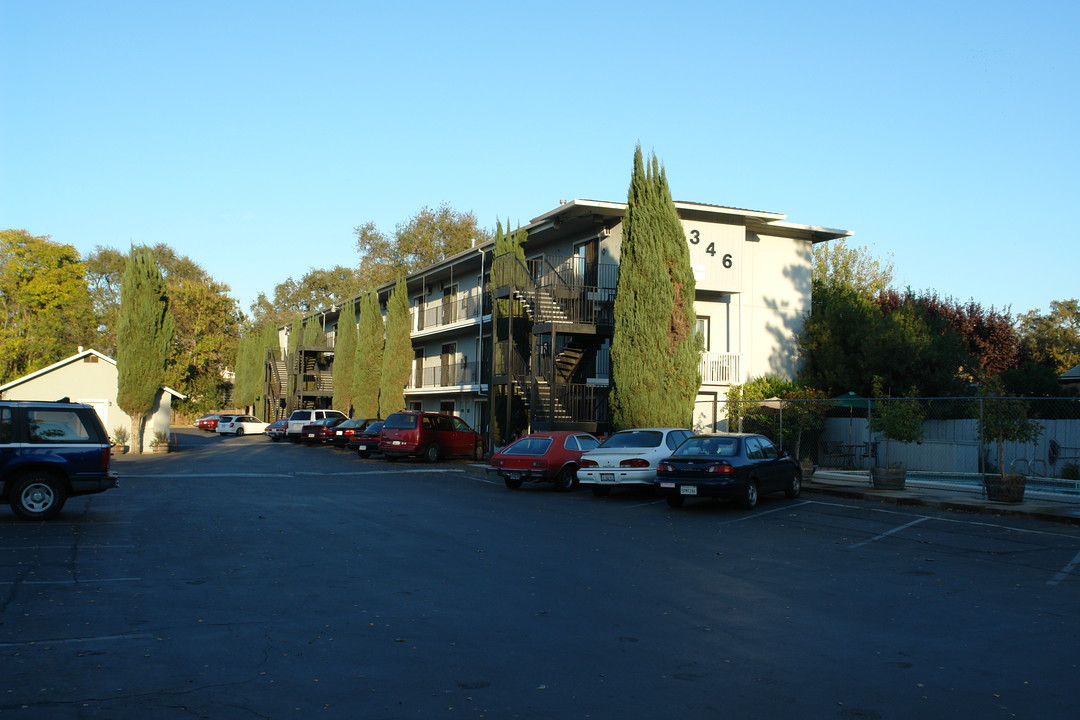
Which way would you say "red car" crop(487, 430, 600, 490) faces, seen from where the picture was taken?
facing away from the viewer and to the right of the viewer

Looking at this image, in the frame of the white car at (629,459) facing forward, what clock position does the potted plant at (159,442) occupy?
The potted plant is roughly at 9 o'clock from the white car.

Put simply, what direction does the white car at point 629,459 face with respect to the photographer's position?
facing away from the viewer and to the right of the viewer

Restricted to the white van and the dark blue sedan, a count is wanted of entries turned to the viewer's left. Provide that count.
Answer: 0

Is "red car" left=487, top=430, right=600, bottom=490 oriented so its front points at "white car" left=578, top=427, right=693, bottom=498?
no

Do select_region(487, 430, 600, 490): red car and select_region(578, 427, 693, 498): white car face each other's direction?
no

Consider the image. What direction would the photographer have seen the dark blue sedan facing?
facing away from the viewer and to the right of the viewer

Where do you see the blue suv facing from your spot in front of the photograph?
facing to the left of the viewer

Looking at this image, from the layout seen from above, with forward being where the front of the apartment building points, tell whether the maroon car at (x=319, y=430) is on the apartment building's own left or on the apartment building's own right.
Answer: on the apartment building's own right

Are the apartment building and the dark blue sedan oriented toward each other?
no

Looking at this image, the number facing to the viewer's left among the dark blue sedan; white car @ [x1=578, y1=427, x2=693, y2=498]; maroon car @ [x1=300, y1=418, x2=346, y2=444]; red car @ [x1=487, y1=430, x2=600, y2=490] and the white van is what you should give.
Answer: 0

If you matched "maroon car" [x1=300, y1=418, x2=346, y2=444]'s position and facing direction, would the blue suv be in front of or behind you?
behind

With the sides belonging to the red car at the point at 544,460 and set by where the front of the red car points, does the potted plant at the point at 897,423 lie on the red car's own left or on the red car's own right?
on the red car's own right

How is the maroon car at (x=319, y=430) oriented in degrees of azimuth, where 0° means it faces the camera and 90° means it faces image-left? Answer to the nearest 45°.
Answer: approximately 225°

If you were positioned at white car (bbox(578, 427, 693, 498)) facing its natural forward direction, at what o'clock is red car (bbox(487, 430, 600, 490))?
The red car is roughly at 9 o'clock from the white car.

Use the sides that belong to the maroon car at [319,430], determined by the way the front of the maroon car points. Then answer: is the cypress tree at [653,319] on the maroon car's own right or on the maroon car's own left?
on the maroon car's own right
